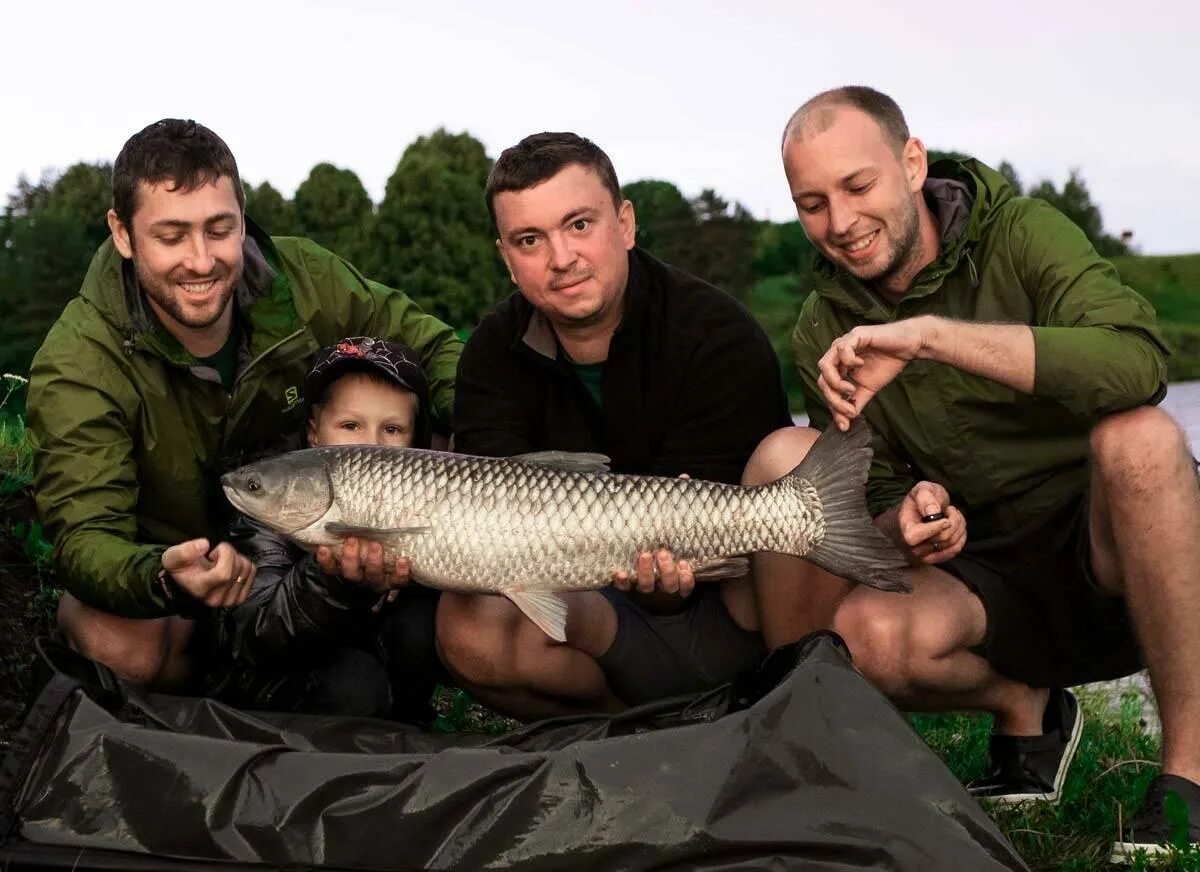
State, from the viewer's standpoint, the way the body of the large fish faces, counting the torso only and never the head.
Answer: to the viewer's left

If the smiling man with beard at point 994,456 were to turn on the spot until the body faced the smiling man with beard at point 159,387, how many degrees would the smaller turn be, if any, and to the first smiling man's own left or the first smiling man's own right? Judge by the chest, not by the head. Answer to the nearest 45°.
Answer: approximately 45° to the first smiling man's own right

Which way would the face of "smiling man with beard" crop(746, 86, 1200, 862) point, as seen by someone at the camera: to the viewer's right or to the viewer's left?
to the viewer's left

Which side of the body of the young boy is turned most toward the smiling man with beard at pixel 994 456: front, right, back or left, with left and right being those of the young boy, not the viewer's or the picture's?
left

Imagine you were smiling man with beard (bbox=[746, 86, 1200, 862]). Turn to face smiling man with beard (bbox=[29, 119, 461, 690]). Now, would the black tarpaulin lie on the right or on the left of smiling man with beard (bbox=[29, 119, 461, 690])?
left

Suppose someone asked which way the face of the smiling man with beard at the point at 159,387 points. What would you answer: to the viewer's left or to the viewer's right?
to the viewer's right

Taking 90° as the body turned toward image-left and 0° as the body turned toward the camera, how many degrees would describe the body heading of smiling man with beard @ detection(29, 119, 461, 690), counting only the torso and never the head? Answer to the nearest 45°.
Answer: approximately 315°

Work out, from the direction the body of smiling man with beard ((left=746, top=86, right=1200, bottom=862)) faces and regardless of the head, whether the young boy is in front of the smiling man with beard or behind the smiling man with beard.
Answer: in front

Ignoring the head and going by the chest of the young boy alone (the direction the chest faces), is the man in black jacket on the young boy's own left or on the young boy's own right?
on the young boy's own left

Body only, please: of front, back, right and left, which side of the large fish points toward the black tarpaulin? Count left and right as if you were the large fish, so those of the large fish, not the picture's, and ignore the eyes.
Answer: left
